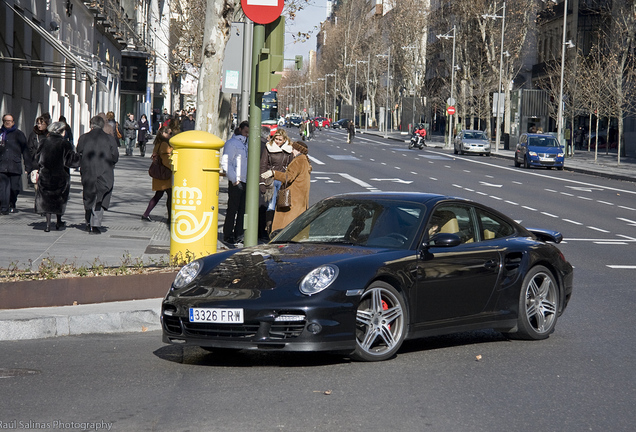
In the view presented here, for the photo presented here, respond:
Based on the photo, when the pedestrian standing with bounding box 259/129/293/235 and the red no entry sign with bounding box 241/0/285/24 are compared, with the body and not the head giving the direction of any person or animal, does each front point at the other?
no

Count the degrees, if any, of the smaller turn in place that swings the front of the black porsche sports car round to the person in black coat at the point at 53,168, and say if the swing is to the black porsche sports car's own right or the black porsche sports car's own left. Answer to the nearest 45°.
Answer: approximately 90° to the black porsche sports car's own right

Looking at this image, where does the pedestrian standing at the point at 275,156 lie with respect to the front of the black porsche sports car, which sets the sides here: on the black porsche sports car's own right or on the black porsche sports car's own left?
on the black porsche sports car's own right

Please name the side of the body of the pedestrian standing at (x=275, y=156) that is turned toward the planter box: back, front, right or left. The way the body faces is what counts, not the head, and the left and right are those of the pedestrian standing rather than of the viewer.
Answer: front

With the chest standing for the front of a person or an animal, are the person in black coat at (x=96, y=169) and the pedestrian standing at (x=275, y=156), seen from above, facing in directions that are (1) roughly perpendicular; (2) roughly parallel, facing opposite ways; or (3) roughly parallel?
roughly parallel, facing opposite ways

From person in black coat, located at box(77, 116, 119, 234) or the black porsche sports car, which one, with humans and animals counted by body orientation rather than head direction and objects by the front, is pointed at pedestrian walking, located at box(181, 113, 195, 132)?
the person in black coat

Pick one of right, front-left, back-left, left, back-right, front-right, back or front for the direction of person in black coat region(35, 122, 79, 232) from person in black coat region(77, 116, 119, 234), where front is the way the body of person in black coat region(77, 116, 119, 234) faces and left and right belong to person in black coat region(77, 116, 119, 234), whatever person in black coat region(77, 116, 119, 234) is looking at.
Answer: left

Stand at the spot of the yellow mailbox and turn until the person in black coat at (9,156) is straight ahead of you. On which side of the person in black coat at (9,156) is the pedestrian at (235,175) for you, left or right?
right

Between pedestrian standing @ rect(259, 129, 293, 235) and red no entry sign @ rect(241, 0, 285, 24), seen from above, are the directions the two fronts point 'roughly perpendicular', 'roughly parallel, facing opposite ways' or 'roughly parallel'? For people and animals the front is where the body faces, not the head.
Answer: roughly parallel

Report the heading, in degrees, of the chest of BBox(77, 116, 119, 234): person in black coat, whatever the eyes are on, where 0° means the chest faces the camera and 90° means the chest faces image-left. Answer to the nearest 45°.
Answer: approximately 180°

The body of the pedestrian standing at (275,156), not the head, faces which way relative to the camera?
toward the camera

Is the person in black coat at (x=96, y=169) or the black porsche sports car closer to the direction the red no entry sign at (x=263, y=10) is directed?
the black porsche sports car

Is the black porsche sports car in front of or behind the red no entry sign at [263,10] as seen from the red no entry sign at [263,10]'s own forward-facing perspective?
in front

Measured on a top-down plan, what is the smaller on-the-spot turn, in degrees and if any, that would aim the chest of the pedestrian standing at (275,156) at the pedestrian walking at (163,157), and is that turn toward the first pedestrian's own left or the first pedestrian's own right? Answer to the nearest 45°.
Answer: approximately 135° to the first pedestrian's own right

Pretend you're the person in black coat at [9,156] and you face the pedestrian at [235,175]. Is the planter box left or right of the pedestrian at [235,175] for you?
right

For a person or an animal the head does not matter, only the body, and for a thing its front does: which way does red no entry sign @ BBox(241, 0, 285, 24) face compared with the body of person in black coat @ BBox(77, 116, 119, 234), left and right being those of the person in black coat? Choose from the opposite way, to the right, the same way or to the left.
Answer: the opposite way

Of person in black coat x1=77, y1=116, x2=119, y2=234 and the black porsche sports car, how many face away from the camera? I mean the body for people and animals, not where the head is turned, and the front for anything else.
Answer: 1

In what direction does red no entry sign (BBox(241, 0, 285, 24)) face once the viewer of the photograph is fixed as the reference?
facing the viewer

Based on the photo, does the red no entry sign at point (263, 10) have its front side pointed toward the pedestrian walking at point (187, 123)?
no
